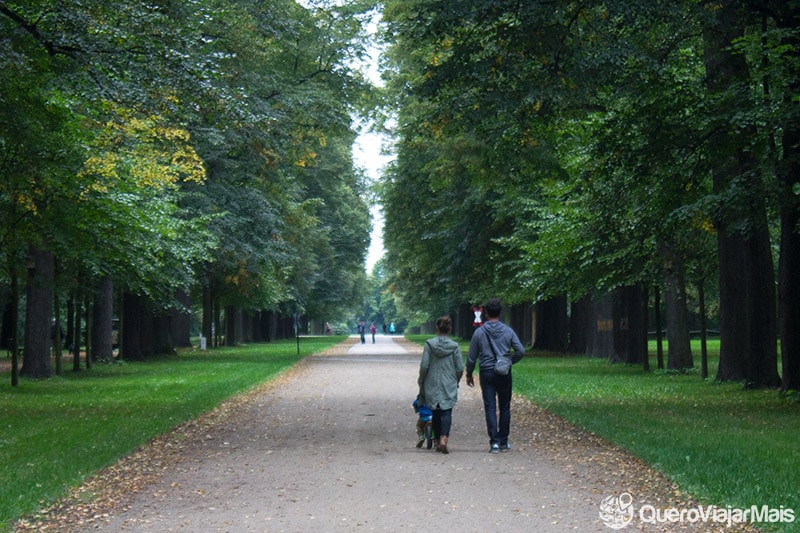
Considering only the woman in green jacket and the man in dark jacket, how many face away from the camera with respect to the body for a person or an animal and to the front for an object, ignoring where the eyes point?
2

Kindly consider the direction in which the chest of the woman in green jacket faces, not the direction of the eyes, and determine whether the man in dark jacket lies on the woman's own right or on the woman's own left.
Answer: on the woman's own right

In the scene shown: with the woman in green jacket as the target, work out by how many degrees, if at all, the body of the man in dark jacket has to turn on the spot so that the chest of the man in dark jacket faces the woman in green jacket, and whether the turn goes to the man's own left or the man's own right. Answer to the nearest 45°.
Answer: approximately 90° to the man's own left

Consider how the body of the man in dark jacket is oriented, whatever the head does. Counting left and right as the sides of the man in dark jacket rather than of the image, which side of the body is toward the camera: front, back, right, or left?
back

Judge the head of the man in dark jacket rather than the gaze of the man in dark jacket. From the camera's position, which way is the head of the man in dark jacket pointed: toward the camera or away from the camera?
away from the camera

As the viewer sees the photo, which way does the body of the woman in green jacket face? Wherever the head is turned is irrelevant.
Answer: away from the camera

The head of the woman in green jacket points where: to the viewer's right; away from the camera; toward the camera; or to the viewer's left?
away from the camera
